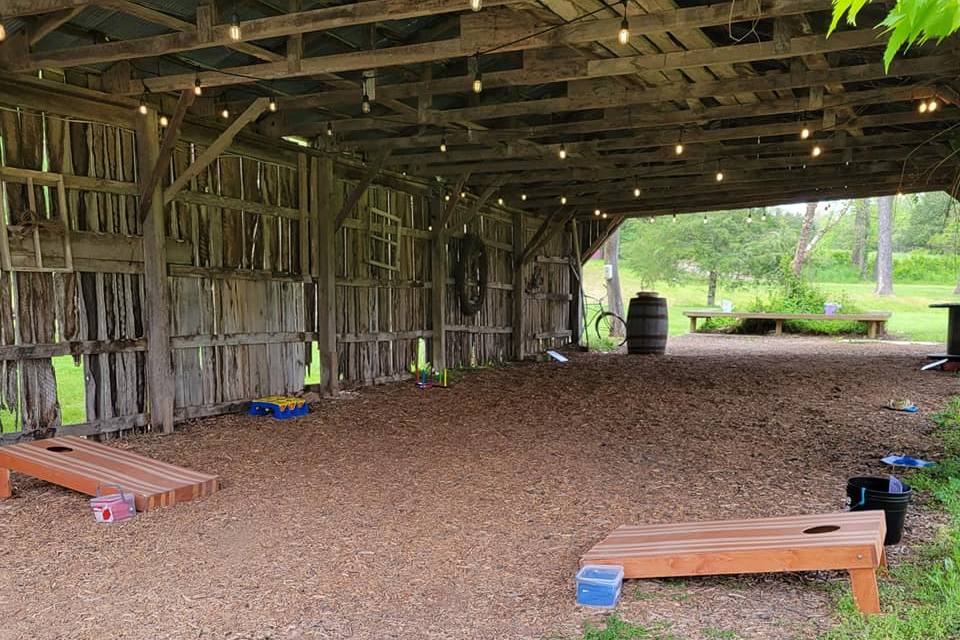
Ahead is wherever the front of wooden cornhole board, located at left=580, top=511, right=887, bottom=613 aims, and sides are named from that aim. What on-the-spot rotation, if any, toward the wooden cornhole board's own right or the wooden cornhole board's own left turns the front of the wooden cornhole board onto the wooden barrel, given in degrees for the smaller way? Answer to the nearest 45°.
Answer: approximately 90° to the wooden cornhole board's own right

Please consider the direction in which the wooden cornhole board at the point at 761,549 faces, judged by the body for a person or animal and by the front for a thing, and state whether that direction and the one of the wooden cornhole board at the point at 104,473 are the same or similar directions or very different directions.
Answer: very different directions

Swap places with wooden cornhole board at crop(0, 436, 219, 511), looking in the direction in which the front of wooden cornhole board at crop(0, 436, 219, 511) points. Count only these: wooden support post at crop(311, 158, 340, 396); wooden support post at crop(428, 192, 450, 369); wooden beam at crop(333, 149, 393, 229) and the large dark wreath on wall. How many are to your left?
4

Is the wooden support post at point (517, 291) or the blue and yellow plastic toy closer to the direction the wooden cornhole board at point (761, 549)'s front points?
the blue and yellow plastic toy

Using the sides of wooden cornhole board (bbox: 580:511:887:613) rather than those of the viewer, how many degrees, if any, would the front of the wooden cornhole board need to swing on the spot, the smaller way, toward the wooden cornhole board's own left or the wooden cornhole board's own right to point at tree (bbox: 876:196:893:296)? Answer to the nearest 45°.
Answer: approximately 90° to the wooden cornhole board's own right

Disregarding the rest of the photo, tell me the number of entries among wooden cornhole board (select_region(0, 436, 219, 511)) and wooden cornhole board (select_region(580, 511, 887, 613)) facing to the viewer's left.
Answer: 1

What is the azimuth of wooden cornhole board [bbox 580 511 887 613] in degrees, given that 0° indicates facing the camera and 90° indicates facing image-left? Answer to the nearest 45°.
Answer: approximately 90°

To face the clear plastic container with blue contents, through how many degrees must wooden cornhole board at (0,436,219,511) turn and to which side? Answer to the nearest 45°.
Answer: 0° — it already faces it

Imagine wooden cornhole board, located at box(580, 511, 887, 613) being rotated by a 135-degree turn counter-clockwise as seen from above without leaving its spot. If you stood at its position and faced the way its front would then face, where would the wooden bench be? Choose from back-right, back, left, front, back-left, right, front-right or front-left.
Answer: back-left

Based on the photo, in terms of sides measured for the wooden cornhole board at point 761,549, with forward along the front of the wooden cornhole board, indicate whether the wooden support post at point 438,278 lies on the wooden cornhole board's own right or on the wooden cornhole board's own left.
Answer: on the wooden cornhole board's own right

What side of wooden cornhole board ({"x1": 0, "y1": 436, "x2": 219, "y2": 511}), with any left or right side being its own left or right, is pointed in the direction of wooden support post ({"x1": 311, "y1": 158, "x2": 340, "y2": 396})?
left

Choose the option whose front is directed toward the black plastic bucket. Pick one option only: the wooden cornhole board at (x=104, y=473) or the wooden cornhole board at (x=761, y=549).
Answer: the wooden cornhole board at (x=104, y=473)

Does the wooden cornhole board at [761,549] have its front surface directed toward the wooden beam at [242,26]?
yes
